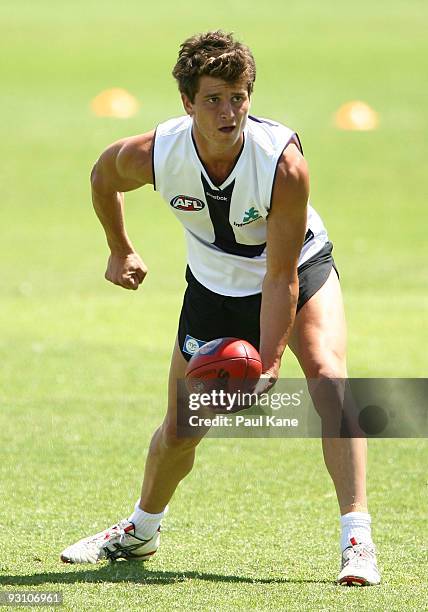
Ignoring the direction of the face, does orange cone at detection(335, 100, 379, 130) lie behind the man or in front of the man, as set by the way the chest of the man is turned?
behind

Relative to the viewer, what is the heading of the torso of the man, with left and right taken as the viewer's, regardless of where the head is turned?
facing the viewer
